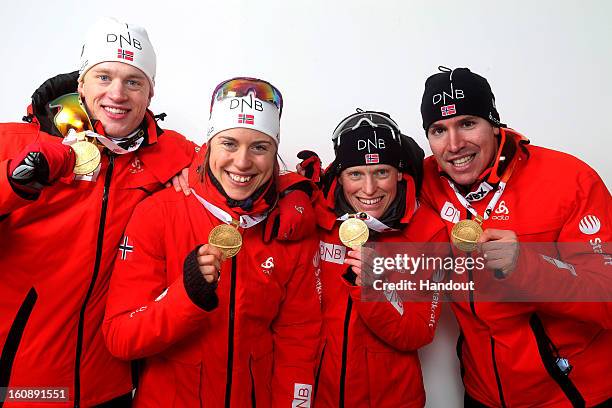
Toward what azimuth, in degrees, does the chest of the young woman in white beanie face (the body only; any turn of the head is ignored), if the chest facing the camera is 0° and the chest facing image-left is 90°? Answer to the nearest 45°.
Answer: approximately 0°

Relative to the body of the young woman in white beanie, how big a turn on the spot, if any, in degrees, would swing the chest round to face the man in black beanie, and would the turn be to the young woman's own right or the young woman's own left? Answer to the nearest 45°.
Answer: approximately 90° to the young woman's own left

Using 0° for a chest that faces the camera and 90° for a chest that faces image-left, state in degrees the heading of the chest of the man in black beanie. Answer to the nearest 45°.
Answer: approximately 45°
